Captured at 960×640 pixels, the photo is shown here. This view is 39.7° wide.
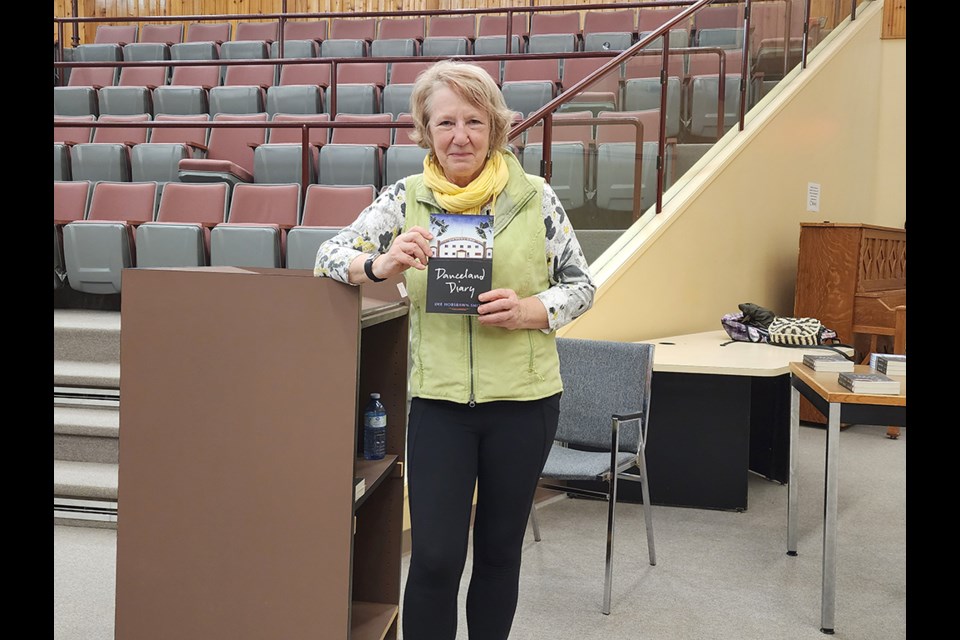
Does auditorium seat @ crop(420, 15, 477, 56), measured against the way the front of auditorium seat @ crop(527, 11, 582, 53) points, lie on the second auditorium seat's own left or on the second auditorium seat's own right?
on the second auditorium seat's own right

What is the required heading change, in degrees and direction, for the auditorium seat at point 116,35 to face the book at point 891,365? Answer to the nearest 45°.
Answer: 0° — it already faces it

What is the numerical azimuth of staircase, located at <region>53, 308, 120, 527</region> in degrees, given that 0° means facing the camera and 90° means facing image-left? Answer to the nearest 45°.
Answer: approximately 0°

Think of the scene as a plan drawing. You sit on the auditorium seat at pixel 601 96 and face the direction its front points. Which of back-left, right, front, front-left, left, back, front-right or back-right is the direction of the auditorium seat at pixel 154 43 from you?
back-right

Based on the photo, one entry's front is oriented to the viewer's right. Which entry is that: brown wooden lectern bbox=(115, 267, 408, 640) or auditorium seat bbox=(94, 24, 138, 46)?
the brown wooden lectern

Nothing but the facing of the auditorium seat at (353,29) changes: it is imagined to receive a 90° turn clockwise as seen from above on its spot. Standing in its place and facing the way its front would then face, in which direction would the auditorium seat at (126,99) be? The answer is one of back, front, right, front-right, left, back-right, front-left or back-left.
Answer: front-left

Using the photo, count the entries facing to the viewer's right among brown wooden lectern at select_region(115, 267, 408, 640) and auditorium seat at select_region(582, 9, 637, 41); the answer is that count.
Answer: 1
